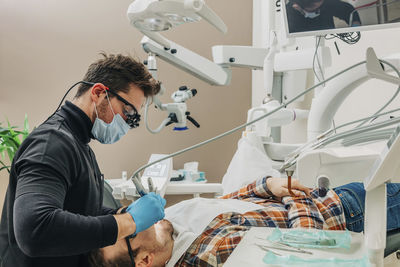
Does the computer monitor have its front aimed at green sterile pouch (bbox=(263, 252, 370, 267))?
yes

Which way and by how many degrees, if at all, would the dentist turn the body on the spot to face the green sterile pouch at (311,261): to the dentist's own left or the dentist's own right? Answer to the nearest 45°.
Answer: approximately 45° to the dentist's own right

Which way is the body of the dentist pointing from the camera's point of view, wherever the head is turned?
to the viewer's right

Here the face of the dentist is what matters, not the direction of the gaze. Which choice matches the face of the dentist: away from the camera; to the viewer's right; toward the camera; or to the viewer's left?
to the viewer's right

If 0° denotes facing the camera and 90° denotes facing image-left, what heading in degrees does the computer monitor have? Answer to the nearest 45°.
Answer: approximately 0°

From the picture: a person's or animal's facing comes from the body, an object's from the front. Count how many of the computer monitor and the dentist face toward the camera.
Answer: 1

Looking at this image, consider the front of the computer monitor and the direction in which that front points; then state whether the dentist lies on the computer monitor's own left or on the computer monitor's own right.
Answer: on the computer monitor's own right
